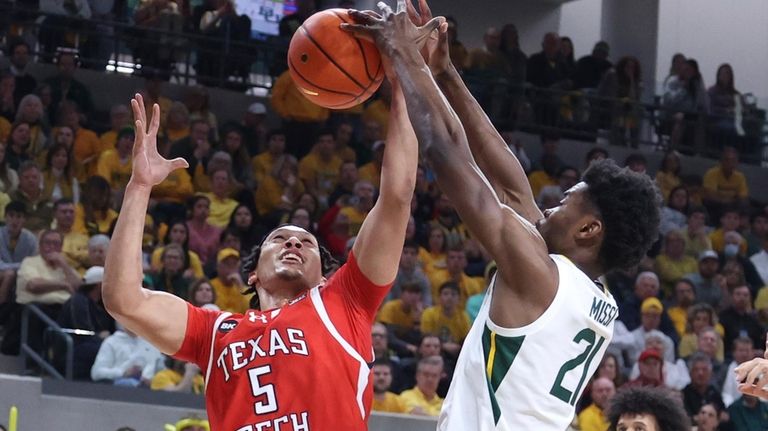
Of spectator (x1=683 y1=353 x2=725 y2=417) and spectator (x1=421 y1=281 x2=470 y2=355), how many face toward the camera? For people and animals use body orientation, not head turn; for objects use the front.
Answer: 2

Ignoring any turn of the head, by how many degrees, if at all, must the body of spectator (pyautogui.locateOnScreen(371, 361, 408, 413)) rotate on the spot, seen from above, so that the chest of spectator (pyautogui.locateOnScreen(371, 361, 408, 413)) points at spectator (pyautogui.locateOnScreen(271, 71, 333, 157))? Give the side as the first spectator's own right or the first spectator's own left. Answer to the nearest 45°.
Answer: approximately 180°

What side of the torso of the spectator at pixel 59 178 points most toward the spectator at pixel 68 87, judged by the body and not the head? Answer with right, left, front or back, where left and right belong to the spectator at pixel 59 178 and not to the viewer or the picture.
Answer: back

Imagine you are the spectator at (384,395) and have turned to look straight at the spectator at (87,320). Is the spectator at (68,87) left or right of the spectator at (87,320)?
right

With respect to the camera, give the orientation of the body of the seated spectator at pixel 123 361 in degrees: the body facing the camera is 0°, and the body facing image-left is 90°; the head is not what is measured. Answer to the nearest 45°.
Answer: approximately 315°

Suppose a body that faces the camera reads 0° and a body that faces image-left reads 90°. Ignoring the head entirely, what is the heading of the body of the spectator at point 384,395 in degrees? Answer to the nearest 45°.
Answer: approximately 0°

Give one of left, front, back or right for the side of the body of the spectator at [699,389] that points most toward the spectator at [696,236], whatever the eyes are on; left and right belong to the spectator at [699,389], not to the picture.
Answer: back
